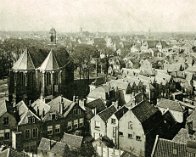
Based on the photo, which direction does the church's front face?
away from the camera

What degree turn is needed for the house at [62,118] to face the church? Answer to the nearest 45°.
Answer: approximately 135° to its left

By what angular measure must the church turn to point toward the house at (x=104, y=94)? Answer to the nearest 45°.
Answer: approximately 90° to its right

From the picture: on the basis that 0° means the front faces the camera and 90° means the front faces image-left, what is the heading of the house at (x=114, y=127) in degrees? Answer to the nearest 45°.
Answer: approximately 45°

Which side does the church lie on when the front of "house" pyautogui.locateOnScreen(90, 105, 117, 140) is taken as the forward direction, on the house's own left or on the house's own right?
on the house's own right

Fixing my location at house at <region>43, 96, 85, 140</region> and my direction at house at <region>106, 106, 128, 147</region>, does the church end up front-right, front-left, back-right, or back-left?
back-left

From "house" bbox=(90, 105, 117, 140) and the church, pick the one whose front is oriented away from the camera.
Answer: the church

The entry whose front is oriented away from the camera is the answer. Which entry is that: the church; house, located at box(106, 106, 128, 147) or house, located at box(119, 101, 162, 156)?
the church

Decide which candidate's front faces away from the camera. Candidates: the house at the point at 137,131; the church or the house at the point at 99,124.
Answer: the church

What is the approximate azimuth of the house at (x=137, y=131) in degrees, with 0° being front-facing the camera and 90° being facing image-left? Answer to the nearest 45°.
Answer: approximately 45°

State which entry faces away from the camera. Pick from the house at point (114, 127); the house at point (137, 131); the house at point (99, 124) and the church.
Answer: the church
